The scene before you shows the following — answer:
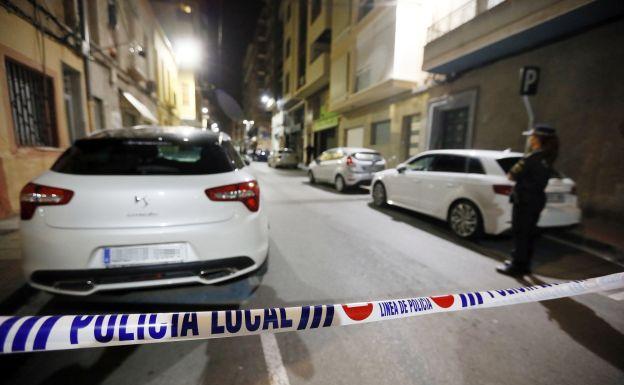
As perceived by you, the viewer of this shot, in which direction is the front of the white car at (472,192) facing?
facing away from the viewer and to the left of the viewer

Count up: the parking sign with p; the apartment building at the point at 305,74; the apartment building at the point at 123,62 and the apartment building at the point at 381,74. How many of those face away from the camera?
0

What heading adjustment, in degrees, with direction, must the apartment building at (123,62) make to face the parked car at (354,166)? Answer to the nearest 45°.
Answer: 0° — it already faces it

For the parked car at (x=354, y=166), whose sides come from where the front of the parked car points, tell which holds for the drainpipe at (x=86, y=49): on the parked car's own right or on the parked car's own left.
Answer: on the parked car's own left

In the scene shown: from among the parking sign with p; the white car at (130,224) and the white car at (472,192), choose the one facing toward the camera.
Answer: the parking sign with p

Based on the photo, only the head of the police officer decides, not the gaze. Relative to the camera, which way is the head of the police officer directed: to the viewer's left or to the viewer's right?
to the viewer's left

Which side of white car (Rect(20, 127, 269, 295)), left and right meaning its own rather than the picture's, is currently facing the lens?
back

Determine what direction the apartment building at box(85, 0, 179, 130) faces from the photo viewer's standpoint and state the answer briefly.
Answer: facing the viewer and to the right of the viewer

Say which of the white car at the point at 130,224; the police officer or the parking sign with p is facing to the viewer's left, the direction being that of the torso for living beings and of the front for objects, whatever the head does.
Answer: the police officer

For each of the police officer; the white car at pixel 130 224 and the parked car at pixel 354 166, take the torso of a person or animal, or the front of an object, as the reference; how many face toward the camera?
0

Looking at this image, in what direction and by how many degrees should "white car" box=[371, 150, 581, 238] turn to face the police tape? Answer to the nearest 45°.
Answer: approximately 135° to its left

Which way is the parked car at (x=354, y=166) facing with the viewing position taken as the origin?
facing away from the viewer and to the left of the viewer

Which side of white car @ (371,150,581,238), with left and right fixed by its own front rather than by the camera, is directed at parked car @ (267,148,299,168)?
front

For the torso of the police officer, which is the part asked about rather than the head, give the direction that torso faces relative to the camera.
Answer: to the viewer's left

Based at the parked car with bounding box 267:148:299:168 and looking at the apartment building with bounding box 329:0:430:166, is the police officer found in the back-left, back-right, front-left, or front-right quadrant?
front-right

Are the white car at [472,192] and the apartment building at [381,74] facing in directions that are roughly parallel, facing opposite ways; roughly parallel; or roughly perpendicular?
roughly perpendicular

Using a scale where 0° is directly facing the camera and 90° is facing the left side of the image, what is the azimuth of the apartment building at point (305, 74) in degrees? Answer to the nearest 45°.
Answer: approximately 45°
